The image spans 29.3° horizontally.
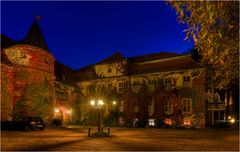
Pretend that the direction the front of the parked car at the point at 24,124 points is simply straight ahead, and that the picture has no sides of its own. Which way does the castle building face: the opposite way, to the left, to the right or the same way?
to the left

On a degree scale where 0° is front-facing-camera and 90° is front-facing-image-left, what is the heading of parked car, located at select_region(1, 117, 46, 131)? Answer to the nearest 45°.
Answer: approximately 135°

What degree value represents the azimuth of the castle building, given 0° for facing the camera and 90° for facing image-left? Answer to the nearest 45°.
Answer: approximately 45°
